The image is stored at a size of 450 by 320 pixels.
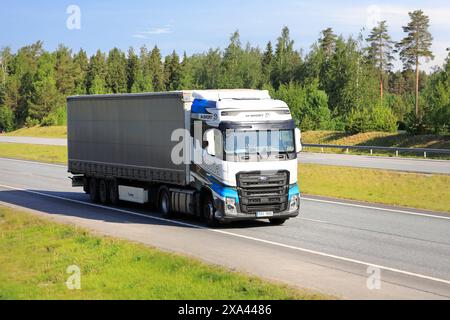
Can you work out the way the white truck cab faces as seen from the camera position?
facing the viewer and to the right of the viewer

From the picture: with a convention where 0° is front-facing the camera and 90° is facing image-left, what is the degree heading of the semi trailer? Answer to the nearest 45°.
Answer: approximately 315°
